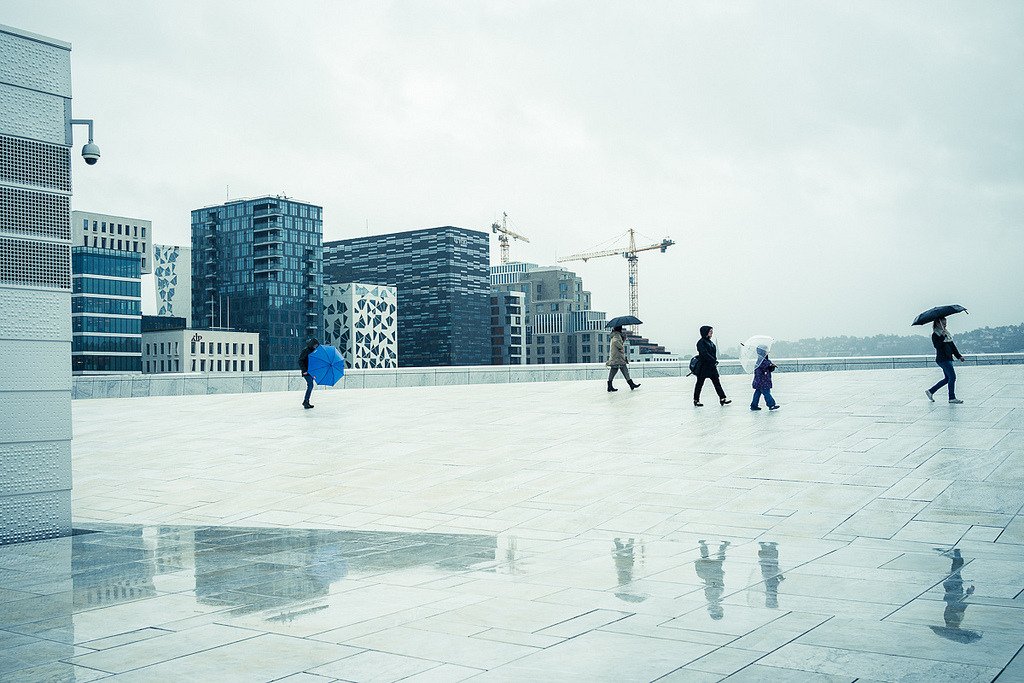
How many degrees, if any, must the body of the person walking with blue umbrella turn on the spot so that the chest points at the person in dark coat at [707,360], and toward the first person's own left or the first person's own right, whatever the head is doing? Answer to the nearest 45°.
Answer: approximately 45° to the first person's own right

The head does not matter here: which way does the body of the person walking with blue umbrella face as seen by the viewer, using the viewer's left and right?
facing to the right of the viewer
